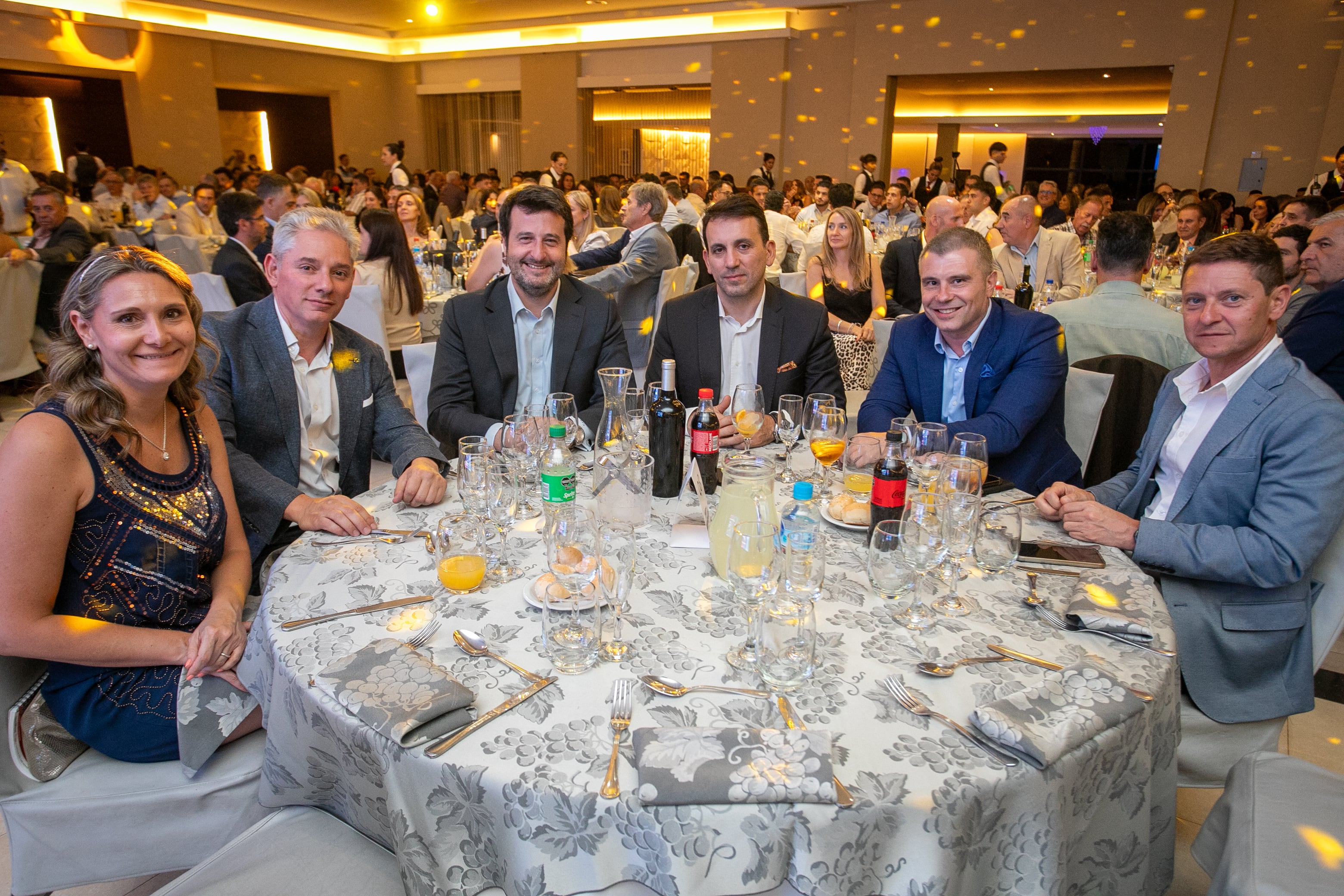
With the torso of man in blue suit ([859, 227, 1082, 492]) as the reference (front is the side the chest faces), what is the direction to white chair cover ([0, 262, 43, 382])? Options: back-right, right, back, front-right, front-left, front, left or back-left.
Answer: front-right

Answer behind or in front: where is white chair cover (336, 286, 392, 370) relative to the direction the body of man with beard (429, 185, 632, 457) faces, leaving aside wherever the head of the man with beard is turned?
behind

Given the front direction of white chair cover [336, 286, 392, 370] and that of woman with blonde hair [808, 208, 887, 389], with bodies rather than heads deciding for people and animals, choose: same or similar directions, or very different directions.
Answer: very different directions

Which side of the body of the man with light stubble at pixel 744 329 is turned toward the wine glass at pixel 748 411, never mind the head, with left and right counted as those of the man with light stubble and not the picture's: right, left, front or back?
front

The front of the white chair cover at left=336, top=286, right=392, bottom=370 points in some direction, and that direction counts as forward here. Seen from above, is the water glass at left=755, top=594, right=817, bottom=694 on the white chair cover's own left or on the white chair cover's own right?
on the white chair cover's own right

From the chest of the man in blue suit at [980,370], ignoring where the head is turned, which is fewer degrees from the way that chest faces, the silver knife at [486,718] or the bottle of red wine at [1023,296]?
the silver knife

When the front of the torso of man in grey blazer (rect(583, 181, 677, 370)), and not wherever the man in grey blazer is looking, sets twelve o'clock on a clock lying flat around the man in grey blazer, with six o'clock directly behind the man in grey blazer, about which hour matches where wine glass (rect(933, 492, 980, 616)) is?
The wine glass is roughly at 9 o'clock from the man in grey blazer.

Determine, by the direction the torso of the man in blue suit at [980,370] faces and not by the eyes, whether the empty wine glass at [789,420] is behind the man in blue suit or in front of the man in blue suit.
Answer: in front

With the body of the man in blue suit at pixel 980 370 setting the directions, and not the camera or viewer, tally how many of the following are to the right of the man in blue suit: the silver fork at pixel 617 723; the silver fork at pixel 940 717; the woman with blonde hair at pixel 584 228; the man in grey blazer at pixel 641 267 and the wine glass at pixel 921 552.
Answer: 2

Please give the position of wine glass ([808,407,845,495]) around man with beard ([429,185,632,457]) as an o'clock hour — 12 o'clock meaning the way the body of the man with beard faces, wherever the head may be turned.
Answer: The wine glass is roughly at 11 o'clock from the man with beard.

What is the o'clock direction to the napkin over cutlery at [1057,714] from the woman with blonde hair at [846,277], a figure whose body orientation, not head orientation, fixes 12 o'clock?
The napkin over cutlery is roughly at 12 o'clock from the woman with blonde hair.

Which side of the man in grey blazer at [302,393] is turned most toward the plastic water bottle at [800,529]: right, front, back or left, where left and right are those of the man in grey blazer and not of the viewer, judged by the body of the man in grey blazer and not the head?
front

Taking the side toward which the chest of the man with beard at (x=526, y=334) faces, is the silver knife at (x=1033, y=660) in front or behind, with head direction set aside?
in front
